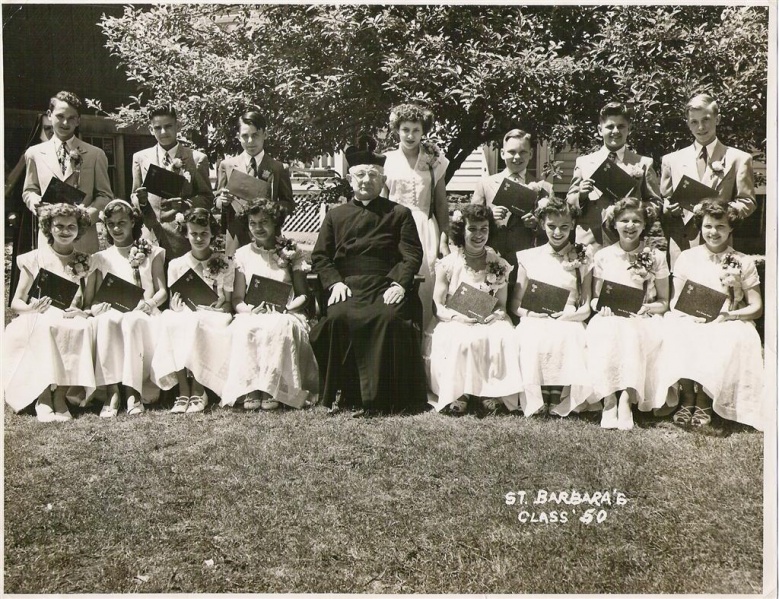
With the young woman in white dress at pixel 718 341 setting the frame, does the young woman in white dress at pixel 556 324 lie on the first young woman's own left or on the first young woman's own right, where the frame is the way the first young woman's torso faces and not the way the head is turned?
on the first young woman's own right

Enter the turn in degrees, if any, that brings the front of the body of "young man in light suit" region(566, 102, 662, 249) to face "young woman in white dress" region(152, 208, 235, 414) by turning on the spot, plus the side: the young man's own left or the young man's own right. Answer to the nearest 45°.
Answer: approximately 90° to the young man's own right

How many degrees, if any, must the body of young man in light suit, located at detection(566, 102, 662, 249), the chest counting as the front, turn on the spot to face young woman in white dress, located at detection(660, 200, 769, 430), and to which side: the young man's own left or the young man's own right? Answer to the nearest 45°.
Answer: approximately 45° to the young man's own left

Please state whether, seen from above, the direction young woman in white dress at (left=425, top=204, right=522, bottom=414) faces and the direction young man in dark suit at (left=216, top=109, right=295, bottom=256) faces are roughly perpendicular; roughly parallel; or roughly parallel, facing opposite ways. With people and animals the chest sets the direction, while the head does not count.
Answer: roughly parallel

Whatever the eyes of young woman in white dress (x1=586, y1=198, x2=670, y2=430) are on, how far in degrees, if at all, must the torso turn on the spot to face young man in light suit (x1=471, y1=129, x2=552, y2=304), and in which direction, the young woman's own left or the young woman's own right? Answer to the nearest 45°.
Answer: approximately 135° to the young woman's own right

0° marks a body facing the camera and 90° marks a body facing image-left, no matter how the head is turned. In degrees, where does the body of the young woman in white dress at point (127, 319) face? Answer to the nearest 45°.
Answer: approximately 0°

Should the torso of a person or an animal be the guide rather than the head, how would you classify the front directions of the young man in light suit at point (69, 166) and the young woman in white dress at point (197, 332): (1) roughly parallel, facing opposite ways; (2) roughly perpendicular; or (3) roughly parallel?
roughly parallel

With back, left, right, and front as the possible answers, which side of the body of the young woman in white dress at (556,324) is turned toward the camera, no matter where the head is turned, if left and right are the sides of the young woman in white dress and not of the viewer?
front

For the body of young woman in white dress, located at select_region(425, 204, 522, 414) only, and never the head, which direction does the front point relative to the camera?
toward the camera

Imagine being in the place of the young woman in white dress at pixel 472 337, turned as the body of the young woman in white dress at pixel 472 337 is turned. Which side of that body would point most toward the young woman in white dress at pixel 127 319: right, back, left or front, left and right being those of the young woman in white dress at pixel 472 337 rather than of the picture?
right
